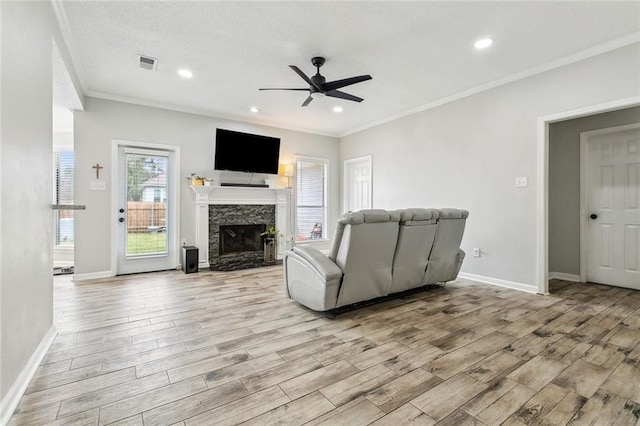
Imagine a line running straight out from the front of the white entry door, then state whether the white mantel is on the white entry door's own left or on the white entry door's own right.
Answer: on the white entry door's own left

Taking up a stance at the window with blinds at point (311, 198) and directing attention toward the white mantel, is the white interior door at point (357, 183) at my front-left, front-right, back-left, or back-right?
back-left

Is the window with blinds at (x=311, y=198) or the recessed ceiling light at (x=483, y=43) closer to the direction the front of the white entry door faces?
the recessed ceiling light

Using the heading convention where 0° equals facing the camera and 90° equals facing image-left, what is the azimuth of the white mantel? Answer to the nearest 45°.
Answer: approximately 0°

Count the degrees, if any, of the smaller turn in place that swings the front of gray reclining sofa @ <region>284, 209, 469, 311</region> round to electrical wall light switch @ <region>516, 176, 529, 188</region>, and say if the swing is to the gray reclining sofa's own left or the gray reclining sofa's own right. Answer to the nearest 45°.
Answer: approximately 90° to the gray reclining sofa's own right

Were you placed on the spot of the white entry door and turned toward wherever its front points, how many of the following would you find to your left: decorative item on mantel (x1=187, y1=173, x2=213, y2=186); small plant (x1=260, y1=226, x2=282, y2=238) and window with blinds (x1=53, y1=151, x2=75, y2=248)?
2

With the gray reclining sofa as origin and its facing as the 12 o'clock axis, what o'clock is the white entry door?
The white entry door is roughly at 11 o'clock from the gray reclining sofa.

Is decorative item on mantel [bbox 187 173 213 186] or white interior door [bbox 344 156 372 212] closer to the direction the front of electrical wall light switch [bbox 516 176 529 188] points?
the decorative item on mantel
